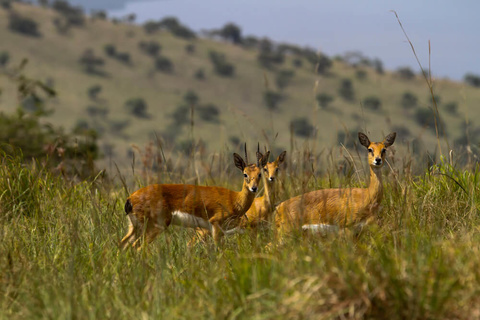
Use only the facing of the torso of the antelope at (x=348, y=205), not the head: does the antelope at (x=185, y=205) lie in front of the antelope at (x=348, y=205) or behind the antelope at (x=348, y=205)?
behind

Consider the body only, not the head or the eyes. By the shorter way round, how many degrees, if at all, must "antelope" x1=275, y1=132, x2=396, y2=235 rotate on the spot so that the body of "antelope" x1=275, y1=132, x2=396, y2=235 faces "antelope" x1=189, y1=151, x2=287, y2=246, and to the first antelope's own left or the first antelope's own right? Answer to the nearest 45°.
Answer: approximately 180°

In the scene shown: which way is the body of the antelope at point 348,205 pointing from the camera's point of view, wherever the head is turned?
to the viewer's right

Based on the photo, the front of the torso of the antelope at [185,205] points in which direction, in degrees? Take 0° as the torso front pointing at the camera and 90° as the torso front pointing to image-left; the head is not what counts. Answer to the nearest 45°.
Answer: approximately 270°

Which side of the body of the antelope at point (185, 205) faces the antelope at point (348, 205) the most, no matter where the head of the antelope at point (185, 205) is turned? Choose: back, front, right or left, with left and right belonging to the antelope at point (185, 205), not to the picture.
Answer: front

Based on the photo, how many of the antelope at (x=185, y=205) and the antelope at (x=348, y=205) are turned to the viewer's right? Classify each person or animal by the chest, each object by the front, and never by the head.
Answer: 2
